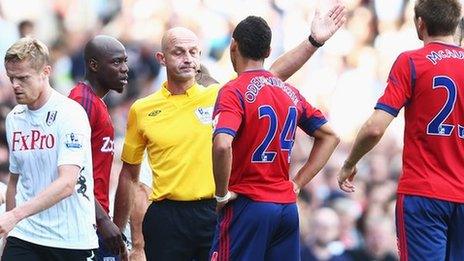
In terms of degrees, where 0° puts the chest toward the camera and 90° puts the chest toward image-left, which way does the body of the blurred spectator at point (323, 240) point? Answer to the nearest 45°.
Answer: approximately 0°
